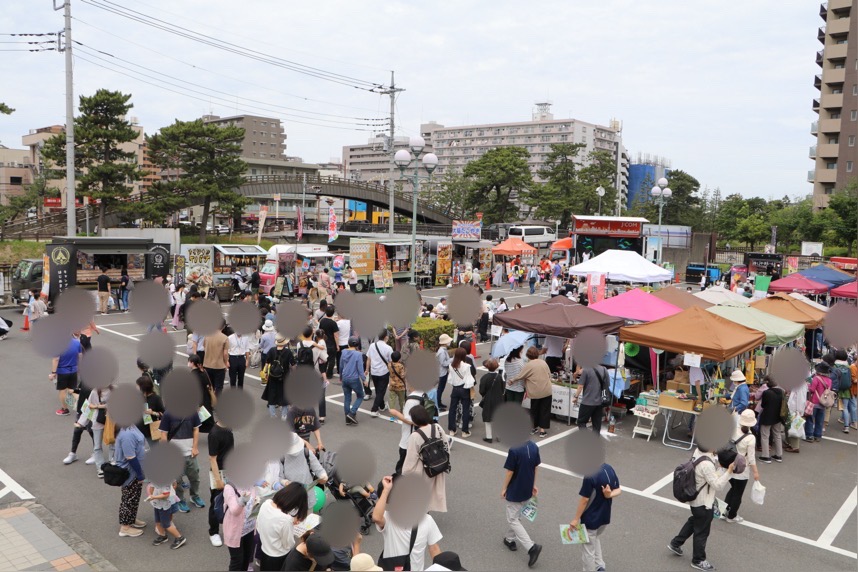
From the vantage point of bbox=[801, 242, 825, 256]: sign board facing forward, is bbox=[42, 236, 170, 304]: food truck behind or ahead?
ahead

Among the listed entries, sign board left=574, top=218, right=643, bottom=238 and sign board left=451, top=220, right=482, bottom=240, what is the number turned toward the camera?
2

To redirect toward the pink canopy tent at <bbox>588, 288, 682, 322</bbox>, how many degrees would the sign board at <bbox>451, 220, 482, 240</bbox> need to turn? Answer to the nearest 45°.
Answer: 0° — it already faces it

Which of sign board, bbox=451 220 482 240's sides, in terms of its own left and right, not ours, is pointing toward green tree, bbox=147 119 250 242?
right

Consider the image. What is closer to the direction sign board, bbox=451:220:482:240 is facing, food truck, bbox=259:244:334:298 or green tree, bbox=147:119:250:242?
the food truck

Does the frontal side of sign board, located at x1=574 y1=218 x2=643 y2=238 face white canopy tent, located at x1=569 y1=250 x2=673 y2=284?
yes

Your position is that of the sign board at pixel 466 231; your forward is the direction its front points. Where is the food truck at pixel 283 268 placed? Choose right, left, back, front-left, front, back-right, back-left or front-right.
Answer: front-right

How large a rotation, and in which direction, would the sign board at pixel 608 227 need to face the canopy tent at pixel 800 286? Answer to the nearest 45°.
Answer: approximately 45° to its left

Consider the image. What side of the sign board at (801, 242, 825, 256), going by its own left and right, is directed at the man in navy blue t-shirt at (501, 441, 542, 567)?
front

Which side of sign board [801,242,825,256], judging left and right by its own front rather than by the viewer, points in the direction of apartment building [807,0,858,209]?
back
